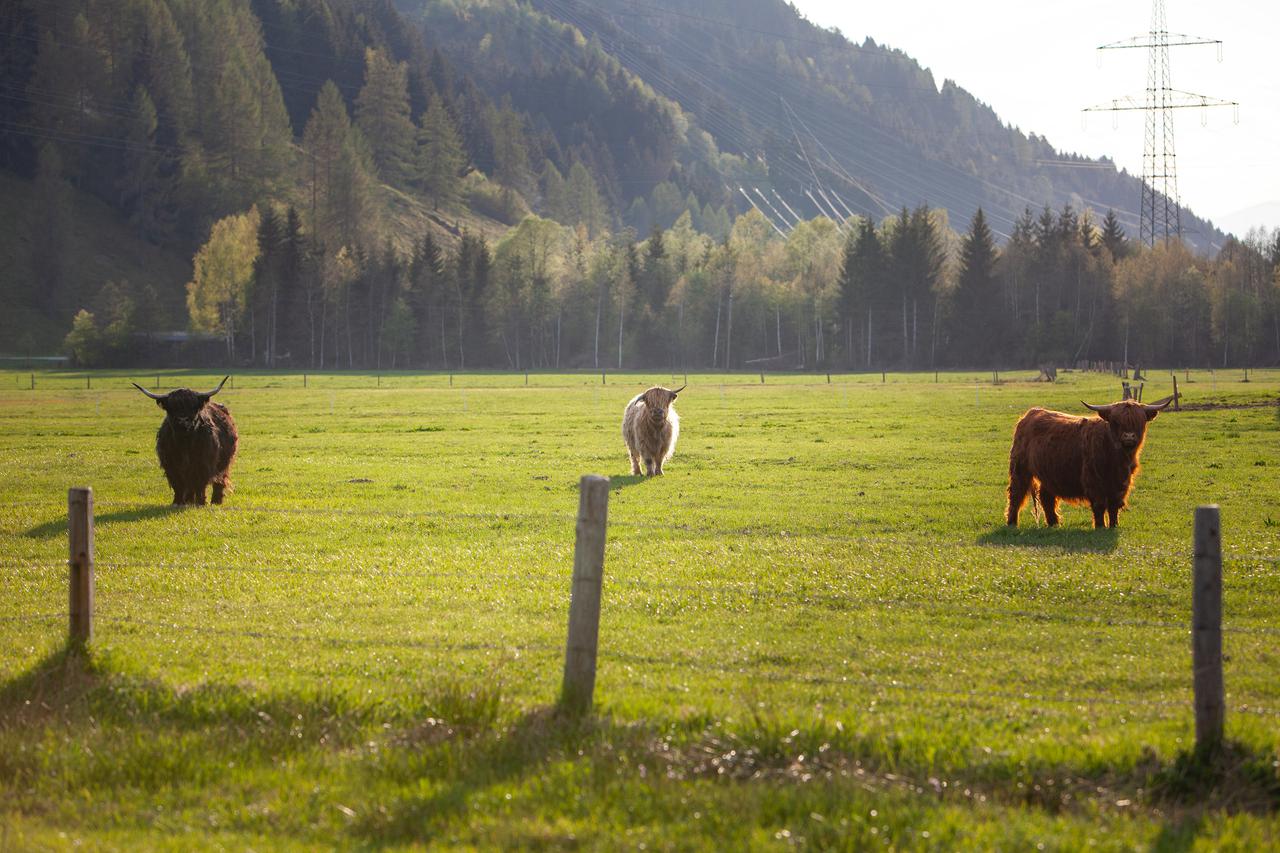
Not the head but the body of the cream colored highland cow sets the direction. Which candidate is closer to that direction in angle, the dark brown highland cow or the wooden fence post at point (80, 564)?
the wooden fence post

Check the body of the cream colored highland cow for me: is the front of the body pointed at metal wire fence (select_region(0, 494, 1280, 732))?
yes

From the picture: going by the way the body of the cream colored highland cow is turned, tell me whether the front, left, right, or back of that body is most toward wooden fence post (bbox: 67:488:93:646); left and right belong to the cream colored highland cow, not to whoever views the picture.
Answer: front

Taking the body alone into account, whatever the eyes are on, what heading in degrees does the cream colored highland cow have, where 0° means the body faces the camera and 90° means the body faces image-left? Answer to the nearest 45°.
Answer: approximately 0°

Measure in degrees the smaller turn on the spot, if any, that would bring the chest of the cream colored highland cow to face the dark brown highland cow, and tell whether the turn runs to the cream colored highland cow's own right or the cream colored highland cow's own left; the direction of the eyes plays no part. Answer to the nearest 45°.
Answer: approximately 45° to the cream colored highland cow's own right

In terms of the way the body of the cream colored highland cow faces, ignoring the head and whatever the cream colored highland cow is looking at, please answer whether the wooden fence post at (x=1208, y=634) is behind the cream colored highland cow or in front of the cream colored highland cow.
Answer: in front

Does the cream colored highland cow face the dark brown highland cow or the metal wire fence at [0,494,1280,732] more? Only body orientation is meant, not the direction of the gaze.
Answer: the metal wire fence
